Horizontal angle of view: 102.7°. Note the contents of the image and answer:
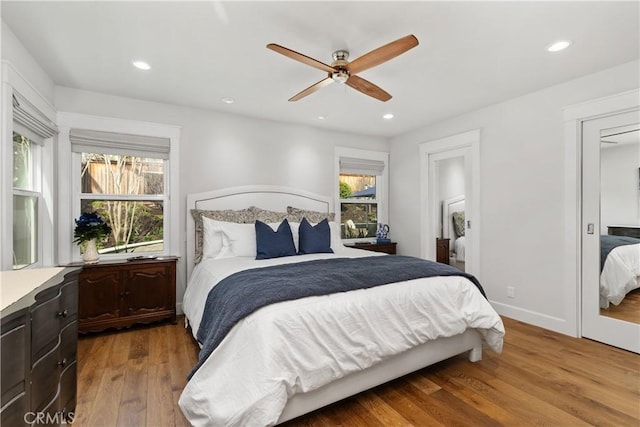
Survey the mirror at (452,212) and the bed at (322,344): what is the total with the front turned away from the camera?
0

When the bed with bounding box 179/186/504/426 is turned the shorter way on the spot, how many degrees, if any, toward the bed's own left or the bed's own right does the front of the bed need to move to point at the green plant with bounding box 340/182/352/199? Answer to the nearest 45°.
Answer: approximately 135° to the bed's own left

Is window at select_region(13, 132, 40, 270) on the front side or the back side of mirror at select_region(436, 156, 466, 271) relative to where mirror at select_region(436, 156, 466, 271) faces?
on the front side

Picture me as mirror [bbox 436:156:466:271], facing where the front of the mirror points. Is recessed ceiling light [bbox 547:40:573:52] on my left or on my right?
on my left

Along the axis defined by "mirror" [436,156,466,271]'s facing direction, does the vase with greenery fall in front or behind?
in front

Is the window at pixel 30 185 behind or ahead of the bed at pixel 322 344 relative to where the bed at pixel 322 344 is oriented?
behind

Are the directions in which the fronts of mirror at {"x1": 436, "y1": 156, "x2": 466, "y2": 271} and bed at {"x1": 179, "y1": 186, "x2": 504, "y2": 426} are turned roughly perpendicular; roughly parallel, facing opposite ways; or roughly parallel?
roughly perpendicular

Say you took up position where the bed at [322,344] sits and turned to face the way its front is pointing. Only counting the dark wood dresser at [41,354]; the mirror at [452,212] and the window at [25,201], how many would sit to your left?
1

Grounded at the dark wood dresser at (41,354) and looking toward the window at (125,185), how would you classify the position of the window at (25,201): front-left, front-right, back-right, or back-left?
front-left

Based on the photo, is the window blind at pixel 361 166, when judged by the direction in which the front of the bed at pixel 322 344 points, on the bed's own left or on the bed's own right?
on the bed's own left

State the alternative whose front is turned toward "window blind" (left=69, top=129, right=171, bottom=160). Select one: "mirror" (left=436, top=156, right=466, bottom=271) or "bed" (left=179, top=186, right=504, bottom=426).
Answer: the mirror

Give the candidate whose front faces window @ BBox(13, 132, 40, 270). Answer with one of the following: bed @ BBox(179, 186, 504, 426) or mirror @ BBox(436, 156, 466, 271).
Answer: the mirror

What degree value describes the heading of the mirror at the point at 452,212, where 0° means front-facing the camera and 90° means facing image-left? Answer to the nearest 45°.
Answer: approximately 45°

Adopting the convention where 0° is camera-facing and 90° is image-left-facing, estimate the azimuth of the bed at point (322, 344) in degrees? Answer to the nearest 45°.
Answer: approximately 315°
